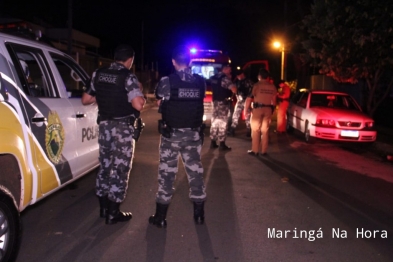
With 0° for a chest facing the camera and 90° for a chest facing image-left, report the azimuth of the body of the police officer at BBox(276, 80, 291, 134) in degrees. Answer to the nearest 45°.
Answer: approximately 90°

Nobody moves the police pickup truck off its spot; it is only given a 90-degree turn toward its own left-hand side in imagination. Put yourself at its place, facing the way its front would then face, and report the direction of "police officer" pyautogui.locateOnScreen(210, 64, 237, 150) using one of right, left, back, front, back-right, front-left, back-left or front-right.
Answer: right

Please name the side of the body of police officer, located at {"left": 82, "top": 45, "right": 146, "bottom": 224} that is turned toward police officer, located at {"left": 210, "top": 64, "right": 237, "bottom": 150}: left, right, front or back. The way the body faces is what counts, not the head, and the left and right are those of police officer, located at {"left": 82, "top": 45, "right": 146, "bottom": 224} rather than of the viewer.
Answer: front

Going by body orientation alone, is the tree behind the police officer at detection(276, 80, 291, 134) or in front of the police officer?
behind

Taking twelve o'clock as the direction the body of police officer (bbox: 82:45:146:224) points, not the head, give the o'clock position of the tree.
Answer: The tree is roughly at 12 o'clock from the police officer.

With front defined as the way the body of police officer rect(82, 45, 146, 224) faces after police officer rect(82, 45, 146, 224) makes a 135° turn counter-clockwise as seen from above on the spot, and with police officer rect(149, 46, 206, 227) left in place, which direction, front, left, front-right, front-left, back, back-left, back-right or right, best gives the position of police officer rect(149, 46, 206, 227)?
back

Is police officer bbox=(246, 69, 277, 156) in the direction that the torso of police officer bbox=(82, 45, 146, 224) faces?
yes

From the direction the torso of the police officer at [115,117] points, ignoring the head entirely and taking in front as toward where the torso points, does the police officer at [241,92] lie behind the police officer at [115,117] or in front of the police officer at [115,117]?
in front

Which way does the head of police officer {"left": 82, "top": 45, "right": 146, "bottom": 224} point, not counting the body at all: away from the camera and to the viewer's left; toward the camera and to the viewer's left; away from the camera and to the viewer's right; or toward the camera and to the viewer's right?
away from the camera and to the viewer's right
